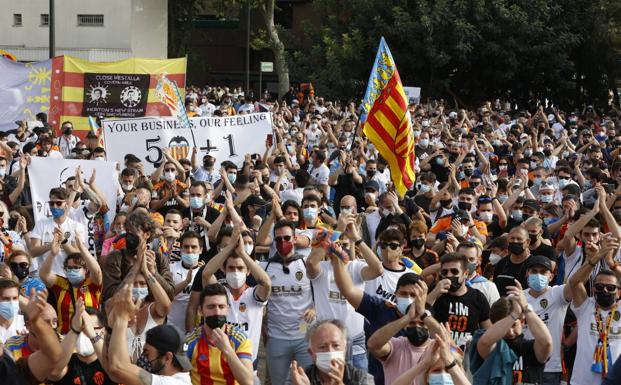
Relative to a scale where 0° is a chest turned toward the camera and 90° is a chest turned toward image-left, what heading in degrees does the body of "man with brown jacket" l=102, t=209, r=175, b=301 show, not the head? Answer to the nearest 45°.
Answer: approximately 45°

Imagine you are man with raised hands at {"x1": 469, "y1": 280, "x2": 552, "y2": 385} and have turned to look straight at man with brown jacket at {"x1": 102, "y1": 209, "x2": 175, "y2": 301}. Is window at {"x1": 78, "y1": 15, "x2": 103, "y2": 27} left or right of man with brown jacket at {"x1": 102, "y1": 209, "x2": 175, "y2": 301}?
right

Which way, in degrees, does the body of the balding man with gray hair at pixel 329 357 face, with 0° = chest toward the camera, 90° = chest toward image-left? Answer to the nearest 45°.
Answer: approximately 0°

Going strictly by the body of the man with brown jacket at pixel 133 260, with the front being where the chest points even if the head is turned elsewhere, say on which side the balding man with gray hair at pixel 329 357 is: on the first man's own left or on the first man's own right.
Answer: on the first man's own left

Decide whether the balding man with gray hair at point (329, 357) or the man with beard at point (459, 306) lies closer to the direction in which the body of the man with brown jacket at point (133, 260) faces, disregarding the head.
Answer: the balding man with gray hair

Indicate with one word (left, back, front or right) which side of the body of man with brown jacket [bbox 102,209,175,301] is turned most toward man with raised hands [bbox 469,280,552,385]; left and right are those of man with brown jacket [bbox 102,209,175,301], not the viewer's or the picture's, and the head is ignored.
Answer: left

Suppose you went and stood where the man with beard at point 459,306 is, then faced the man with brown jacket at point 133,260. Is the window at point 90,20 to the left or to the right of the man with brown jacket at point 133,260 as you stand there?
right
